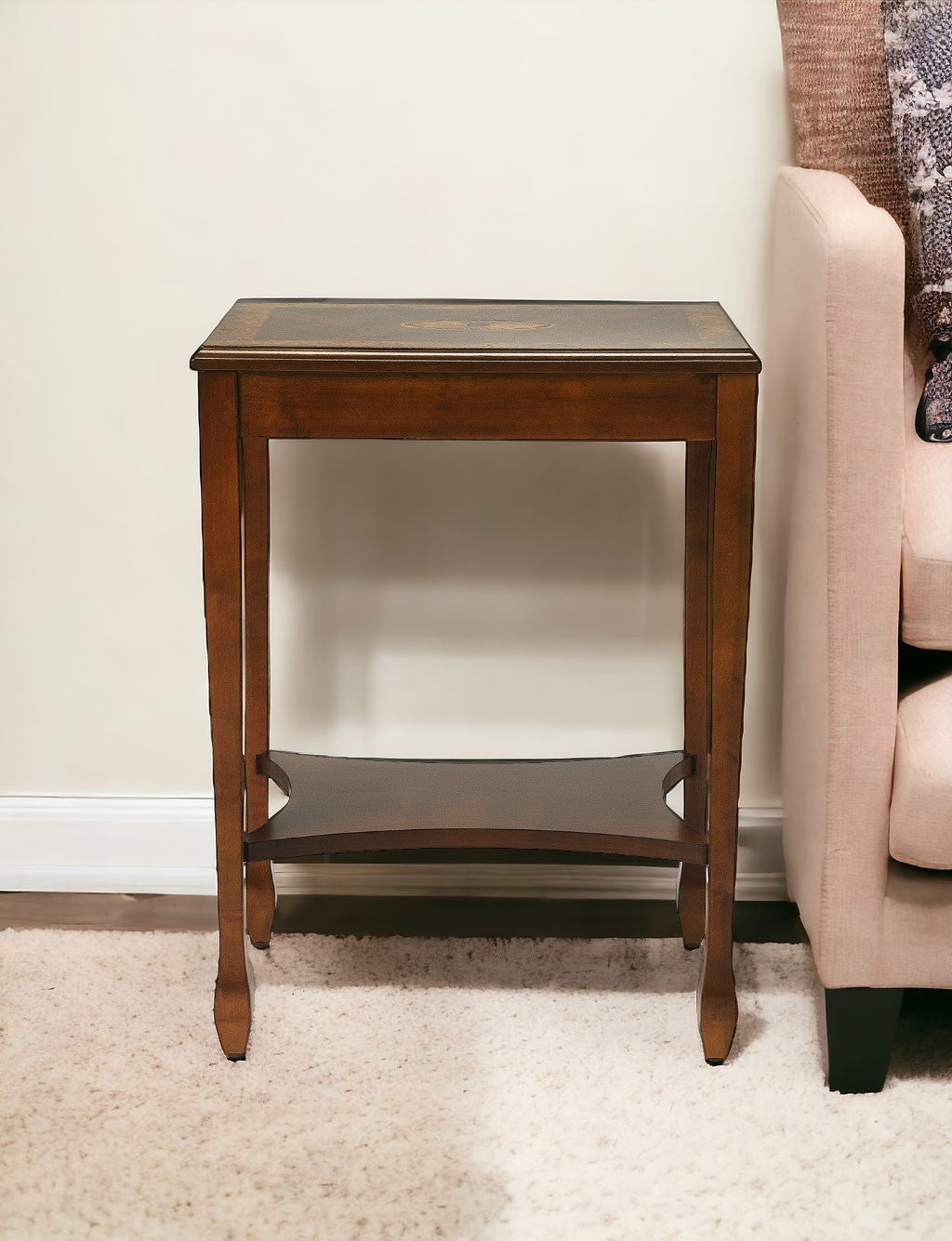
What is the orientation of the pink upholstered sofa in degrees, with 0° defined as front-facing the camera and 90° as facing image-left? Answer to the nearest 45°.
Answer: approximately 0°
